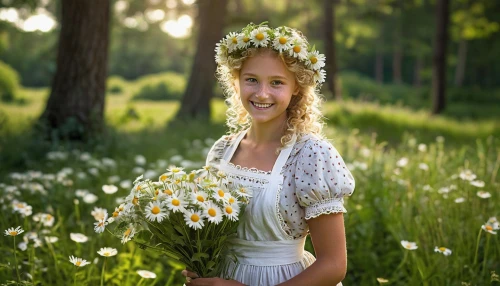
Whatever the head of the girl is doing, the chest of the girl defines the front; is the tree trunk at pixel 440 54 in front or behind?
behind

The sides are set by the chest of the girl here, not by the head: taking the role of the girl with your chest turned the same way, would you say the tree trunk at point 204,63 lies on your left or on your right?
on your right

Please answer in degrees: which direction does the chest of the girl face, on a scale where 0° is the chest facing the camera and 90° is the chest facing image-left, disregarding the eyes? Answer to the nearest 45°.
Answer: approximately 45°

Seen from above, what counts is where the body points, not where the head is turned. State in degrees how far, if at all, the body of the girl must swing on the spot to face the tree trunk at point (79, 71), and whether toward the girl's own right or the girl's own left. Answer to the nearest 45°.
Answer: approximately 90° to the girl's own right

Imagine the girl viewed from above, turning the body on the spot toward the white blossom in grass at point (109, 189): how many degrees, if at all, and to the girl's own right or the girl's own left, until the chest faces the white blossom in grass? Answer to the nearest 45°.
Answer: approximately 90° to the girl's own right
